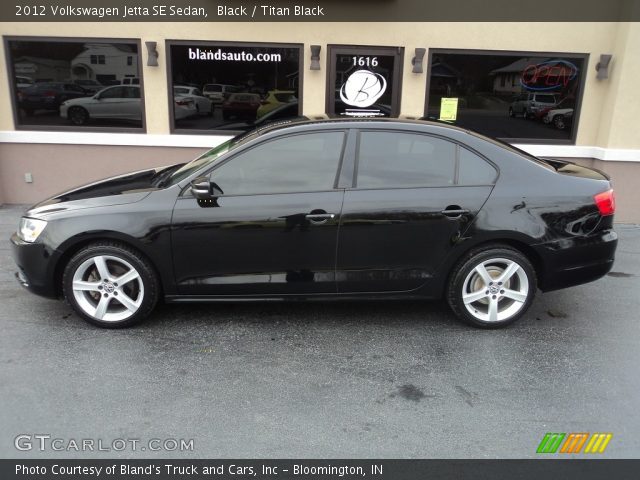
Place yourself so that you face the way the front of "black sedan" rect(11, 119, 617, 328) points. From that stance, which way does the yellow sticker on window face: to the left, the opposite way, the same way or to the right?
to the left

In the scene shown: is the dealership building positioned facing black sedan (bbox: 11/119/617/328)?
yes

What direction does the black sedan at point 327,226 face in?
to the viewer's left

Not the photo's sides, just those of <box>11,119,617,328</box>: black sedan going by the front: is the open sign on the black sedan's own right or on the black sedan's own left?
on the black sedan's own right

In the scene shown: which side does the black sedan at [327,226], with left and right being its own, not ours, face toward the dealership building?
right

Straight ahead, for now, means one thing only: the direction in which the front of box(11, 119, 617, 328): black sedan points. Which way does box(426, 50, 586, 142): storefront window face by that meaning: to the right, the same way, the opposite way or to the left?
to the left

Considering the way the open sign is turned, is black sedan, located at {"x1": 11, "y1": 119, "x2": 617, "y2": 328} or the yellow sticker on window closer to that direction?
the black sedan

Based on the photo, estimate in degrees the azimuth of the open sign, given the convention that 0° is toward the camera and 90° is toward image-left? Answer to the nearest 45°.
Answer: approximately 0°

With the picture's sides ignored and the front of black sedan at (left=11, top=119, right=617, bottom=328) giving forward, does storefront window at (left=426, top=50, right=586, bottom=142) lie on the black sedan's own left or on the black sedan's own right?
on the black sedan's own right

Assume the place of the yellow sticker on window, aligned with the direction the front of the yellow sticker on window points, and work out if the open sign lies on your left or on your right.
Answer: on your left

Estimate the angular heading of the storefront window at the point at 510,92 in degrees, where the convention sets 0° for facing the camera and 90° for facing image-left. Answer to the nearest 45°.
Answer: approximately 0°

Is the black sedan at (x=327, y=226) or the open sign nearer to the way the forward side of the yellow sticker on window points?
the black sedan
